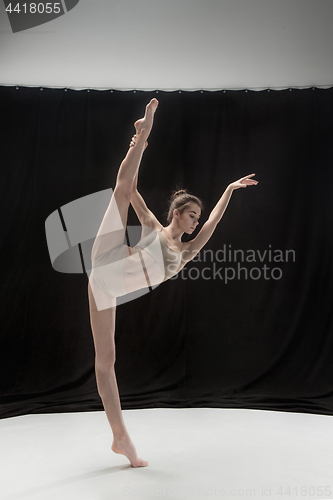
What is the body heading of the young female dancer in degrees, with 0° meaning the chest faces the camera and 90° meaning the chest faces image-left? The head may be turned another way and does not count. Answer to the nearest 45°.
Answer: approximately 315°
